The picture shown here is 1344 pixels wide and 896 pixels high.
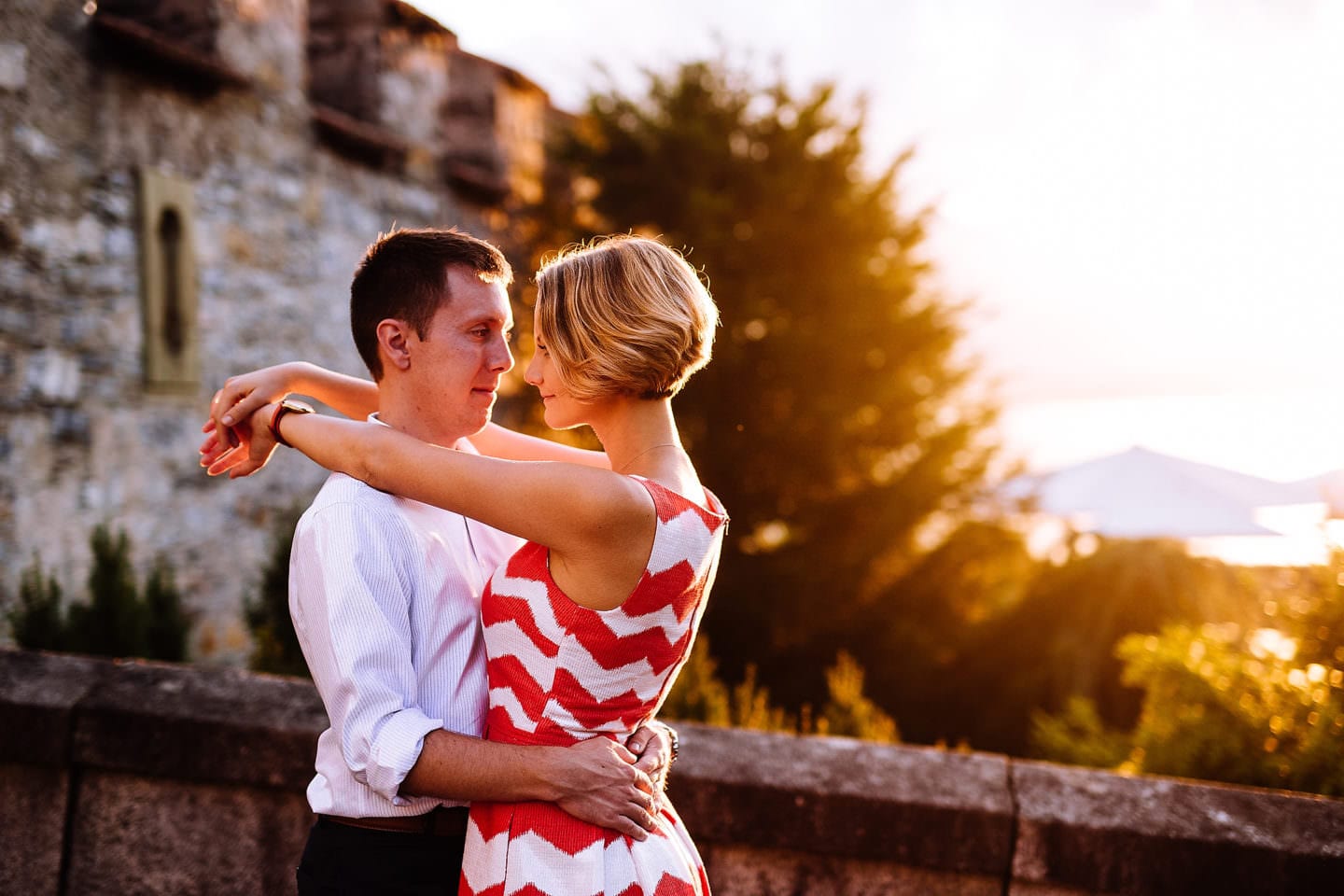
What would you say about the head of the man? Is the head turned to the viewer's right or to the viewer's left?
to the viewer's right

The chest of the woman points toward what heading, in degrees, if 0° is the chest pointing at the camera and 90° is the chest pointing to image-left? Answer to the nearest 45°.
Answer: approximately 90°

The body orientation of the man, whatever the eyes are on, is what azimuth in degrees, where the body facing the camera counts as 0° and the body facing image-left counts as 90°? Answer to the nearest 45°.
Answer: approximately 270°

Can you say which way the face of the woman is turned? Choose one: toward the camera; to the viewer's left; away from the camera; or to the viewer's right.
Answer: to the viewer's left

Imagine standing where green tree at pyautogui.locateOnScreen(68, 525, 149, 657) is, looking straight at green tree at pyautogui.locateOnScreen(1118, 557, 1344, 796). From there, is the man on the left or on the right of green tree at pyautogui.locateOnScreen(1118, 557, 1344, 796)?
right

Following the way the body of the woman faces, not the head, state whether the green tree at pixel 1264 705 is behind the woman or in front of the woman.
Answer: behind

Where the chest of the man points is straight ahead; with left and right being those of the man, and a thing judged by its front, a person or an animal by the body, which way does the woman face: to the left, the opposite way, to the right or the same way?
the opposite way
